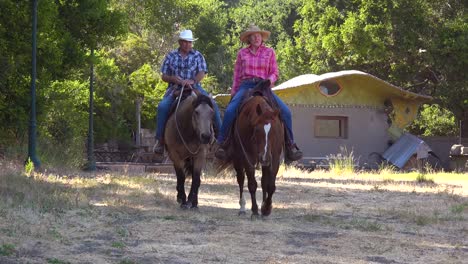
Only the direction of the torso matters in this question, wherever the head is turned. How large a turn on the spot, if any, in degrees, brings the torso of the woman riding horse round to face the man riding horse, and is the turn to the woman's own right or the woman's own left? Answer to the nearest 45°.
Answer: approximately 135° to the woman's own right

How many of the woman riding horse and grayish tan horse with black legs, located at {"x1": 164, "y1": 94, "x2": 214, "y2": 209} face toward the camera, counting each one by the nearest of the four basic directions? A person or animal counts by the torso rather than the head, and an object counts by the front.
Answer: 2
